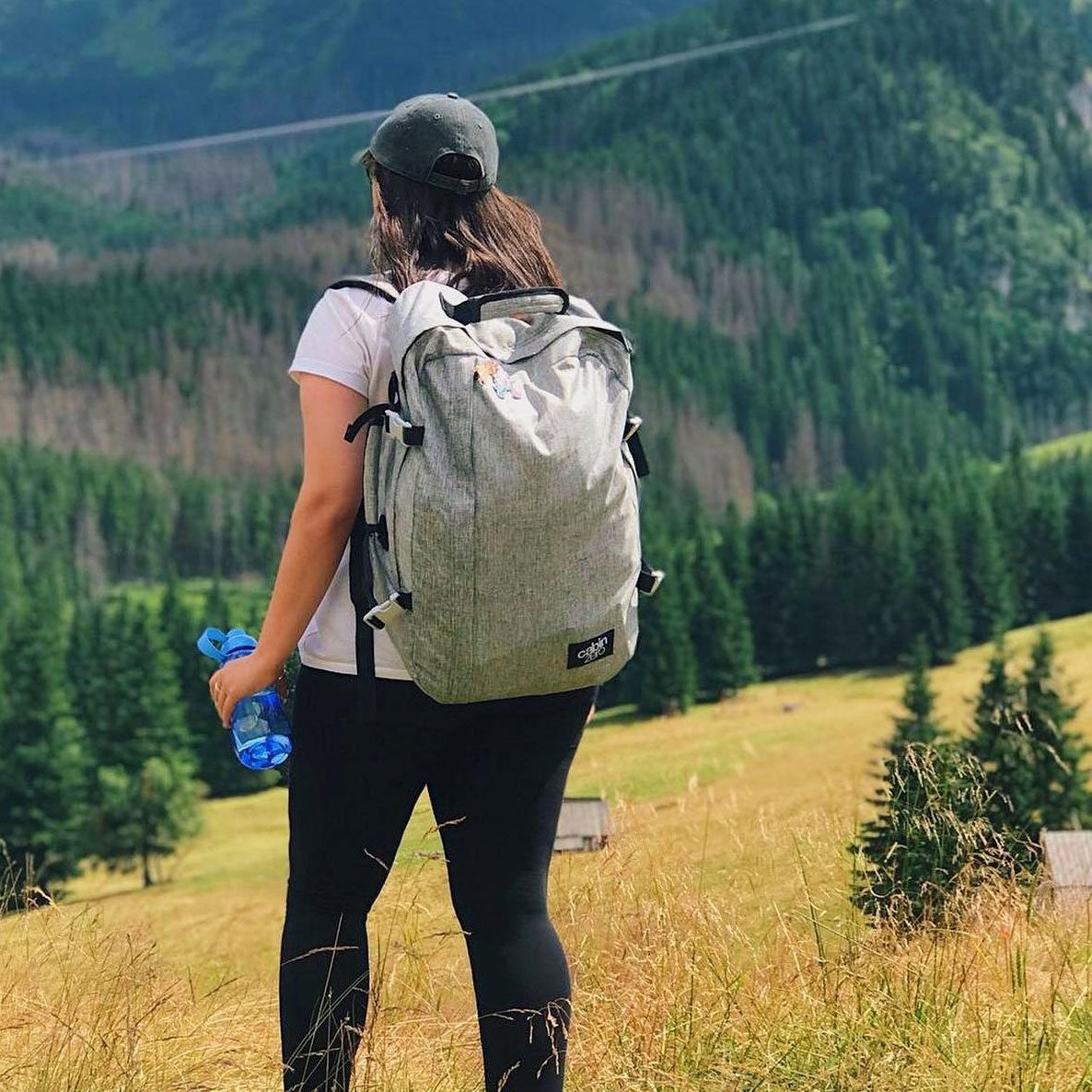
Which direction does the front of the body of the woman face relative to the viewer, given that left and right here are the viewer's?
facing away from the viewer and to the left of the viewer

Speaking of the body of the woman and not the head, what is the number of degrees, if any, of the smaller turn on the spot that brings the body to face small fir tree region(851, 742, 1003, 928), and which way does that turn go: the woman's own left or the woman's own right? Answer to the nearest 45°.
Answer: approximately 90° to the woman's own right

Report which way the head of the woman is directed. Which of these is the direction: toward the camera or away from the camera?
away from the camera
